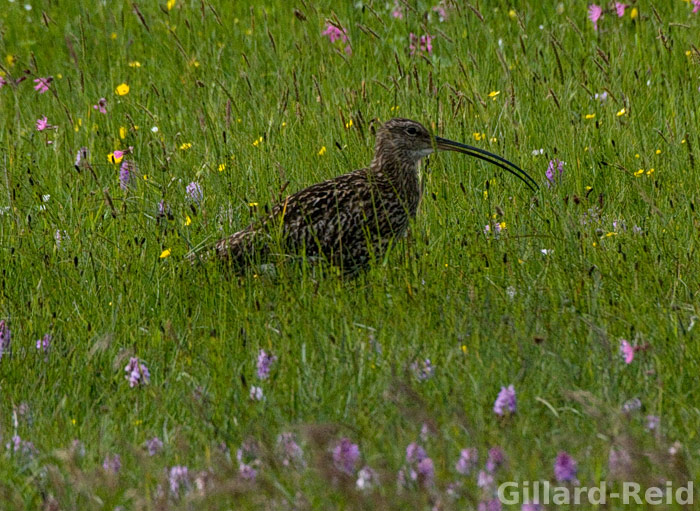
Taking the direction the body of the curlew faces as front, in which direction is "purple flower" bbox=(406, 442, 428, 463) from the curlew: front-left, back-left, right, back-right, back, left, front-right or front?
right

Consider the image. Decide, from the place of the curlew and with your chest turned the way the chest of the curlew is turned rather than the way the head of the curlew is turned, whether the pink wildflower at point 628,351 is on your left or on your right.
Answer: on your right

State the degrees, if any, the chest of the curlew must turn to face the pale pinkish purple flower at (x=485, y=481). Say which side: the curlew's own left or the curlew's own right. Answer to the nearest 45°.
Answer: approximately 90° to the curlew's own right

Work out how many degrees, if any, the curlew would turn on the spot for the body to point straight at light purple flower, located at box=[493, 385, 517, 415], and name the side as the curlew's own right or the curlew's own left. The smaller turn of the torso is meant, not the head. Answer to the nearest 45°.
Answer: approximately 90° to the curlew's own right

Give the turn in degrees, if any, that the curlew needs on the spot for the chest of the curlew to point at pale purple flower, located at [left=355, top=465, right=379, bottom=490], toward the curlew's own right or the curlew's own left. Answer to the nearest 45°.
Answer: approximately 90° to the curlew's own right

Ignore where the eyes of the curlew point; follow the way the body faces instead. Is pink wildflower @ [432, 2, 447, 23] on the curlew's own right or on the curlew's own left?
on the curlew's own left

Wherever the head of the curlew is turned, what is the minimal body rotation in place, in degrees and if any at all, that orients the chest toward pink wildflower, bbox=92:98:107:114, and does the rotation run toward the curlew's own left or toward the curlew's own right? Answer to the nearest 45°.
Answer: approximately 135° to the curlew's own left

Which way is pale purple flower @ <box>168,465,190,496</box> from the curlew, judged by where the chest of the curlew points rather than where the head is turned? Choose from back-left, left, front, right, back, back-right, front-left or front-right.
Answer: right

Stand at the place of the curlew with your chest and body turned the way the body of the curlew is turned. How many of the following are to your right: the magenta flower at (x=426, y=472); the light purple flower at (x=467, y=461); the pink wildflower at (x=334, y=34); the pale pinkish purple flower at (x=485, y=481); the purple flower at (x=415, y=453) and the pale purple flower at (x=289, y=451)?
5

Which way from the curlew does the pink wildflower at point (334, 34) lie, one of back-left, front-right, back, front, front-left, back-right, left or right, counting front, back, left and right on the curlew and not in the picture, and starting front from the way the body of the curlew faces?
left

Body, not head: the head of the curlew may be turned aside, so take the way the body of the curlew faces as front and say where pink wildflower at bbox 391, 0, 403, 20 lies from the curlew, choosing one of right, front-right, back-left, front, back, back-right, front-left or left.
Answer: left

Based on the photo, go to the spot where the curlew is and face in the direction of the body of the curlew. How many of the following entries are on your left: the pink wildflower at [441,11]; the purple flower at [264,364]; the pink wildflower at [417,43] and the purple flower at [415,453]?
2

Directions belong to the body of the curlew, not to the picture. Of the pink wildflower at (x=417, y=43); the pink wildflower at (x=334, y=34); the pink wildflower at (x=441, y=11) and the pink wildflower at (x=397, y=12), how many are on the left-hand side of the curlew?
4

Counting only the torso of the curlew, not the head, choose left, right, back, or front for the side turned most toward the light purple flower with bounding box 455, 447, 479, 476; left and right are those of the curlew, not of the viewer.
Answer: right

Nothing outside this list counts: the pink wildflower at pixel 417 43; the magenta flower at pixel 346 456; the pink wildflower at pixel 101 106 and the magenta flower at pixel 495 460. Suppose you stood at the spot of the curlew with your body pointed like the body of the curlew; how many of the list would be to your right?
2

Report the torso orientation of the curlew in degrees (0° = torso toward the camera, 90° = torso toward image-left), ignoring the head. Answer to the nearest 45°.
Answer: approximately 270°
